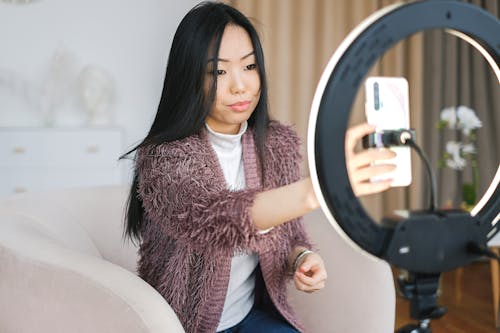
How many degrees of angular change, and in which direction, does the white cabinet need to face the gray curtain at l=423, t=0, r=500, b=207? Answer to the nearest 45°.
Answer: approximately 90° to its left

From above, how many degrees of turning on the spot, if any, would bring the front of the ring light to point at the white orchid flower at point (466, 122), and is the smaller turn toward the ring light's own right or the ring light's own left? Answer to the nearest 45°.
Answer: approximately 45° to the ring light's own right

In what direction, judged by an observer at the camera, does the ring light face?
facing away from the viewer and to the left of the viewer

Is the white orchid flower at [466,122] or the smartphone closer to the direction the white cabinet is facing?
the smartphone

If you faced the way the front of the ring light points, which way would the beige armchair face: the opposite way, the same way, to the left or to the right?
the opposite way

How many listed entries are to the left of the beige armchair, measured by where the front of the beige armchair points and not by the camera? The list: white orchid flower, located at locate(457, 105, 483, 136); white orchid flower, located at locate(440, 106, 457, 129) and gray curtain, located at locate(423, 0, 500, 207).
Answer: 3

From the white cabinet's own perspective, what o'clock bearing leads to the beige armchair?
The beige armchair is roughly at 12 o'clock from the white cabinet.

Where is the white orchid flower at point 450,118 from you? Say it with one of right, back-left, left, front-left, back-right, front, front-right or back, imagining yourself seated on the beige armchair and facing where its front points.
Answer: left

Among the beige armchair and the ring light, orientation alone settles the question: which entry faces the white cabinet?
the ring light

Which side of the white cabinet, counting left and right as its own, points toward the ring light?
front

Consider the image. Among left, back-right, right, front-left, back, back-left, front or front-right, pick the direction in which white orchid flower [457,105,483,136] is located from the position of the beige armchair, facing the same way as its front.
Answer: left

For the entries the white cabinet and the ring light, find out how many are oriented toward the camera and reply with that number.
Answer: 1

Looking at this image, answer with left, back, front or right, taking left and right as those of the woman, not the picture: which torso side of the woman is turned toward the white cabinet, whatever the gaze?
back

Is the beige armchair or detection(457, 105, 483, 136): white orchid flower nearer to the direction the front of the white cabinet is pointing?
the beige armchair

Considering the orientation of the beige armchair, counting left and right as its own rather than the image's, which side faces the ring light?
front

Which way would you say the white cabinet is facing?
toward the camera

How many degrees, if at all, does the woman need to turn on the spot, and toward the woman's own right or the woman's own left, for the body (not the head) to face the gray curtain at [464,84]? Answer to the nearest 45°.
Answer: approximately 90° to the woman's own left
